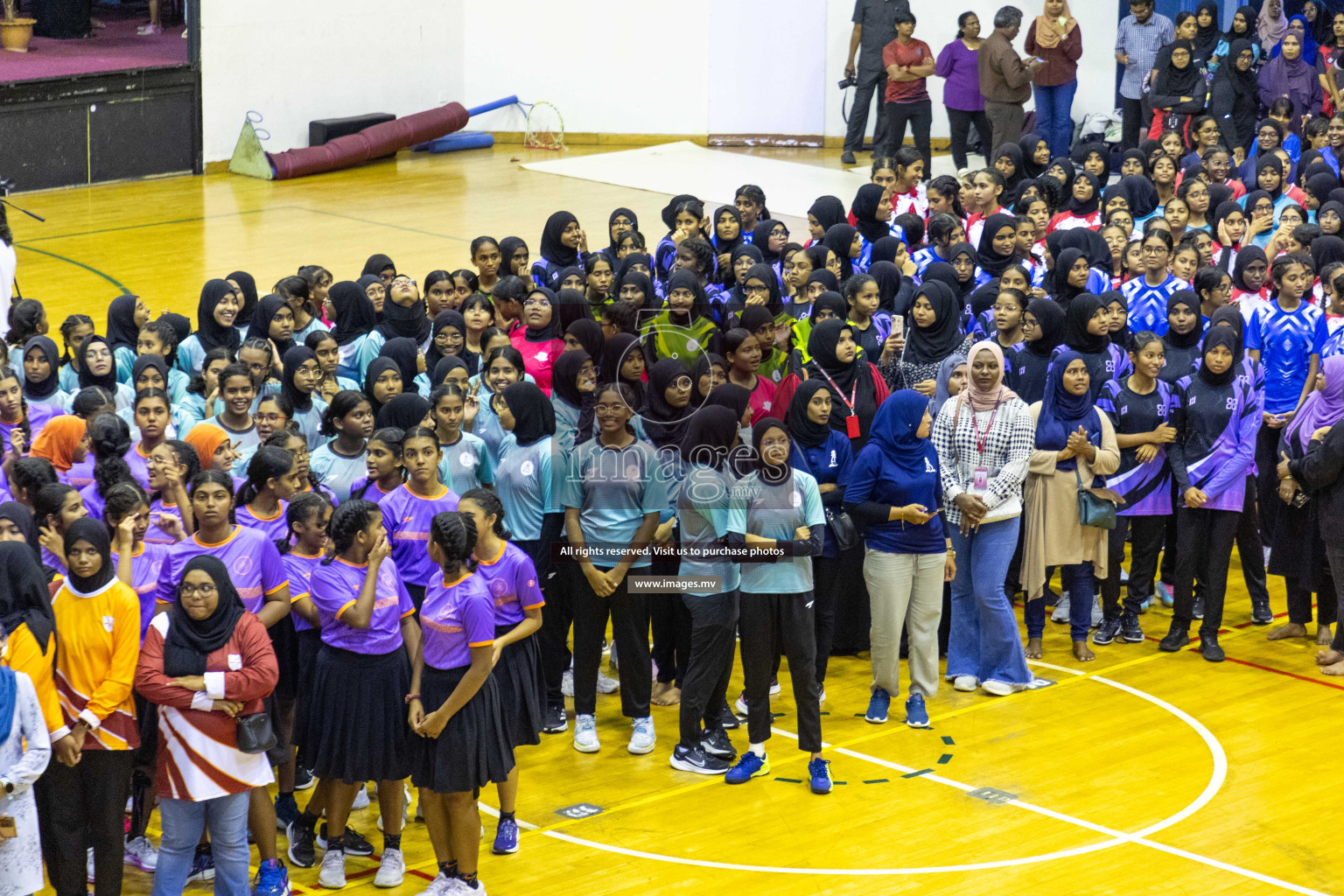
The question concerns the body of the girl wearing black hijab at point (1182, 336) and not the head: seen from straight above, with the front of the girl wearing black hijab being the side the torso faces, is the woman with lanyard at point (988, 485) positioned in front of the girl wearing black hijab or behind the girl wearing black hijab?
in front

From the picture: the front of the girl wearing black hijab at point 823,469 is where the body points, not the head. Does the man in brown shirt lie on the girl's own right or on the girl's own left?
on the girl's own left

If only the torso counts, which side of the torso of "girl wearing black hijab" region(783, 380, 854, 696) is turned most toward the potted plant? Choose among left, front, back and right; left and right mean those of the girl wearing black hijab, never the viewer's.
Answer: back

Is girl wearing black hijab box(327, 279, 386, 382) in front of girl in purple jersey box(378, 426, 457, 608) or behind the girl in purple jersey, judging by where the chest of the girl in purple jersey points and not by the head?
behind

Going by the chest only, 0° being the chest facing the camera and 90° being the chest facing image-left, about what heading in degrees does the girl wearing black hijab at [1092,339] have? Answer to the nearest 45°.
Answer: approximately 315°

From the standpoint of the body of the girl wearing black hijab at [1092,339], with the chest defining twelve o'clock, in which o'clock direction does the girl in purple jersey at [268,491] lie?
The girl in purple jersey is roughly at 3 o'clock from the girl wearing black hijab.
